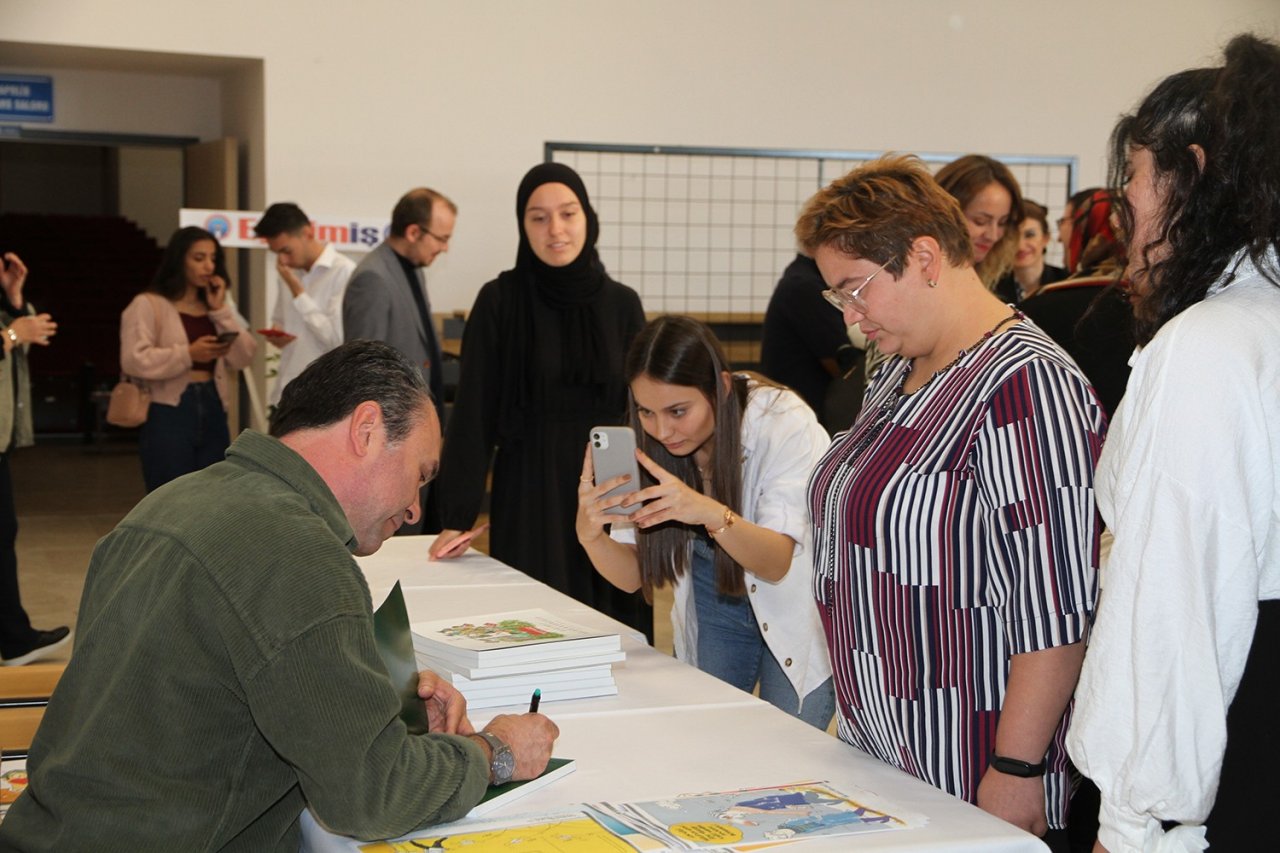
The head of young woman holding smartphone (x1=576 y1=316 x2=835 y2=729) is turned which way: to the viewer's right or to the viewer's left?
to the viewer's left

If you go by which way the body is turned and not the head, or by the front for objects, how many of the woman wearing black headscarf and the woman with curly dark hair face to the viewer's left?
1

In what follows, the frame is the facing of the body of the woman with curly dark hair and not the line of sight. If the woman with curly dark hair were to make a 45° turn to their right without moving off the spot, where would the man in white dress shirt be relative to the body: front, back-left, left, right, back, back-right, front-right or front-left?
front

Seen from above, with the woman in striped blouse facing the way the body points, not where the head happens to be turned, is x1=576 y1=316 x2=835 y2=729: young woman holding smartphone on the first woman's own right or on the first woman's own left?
on the first woman's own right

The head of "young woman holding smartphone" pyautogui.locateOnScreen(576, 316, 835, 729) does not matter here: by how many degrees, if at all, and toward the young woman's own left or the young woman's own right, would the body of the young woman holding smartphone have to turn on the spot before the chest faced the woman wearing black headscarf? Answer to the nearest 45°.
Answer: approximately 90° to the young woman's own right

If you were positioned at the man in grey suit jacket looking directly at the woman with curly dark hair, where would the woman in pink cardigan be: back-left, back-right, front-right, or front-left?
back-right

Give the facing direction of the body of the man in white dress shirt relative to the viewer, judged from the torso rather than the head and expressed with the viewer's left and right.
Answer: facing the viewer and to the left of the viewer

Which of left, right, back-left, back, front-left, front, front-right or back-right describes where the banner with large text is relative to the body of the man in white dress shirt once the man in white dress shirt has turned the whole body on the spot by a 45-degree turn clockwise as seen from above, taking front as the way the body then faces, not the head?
right

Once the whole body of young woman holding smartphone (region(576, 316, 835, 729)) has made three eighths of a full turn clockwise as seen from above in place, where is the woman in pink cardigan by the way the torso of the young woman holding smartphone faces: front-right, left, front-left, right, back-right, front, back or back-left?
front-left

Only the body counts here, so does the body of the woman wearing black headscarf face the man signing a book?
yes

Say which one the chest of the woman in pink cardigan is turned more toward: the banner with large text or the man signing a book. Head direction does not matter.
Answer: the man signing a book

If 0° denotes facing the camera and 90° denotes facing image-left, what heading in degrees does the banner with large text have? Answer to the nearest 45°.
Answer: approximately 0°

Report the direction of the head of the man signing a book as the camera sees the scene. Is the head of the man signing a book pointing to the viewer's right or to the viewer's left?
to the viewer's right

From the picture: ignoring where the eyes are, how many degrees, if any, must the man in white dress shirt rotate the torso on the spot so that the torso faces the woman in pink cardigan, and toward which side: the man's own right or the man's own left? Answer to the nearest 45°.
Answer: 0° — they already face them

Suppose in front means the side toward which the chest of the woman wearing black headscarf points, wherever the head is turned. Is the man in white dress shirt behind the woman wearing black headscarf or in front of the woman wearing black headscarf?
behind
